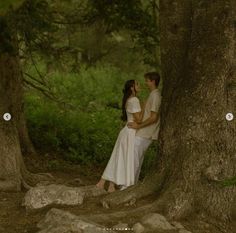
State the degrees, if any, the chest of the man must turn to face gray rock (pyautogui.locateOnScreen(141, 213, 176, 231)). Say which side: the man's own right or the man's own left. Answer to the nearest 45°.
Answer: approximately 90° to the man's own left

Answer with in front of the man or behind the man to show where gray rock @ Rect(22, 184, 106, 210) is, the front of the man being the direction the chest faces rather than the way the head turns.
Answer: in front

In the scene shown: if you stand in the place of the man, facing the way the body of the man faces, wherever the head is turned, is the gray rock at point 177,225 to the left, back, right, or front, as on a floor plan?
left

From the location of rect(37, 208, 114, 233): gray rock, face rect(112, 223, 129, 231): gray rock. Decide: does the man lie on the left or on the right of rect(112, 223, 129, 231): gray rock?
left

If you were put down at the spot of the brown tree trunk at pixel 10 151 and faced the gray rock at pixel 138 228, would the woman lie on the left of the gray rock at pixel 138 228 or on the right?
left

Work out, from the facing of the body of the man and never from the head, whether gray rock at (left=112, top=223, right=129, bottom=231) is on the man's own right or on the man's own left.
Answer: on the man's own left

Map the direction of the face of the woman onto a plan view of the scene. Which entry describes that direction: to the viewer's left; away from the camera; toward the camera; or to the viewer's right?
to the viewer's right

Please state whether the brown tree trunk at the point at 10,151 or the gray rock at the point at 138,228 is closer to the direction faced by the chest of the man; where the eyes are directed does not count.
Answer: the brown tree trunk

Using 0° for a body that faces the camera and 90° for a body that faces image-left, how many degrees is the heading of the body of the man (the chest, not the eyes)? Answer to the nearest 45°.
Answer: approximately 90°

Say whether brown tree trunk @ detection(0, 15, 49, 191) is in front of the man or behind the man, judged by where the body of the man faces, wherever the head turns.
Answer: in front
